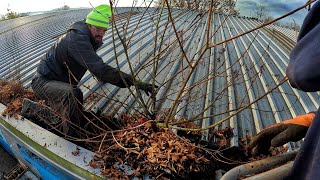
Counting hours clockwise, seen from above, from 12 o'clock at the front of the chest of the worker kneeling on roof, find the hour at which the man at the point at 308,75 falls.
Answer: The man is roughly at 2 o'clock from the worker kneeling on roof.

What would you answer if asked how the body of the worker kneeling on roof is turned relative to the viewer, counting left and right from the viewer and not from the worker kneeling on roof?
facing to the right of the viewer

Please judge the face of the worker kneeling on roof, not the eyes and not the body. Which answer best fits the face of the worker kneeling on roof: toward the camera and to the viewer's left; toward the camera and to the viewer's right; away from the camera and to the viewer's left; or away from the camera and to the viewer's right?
toward the camera and to the viewer's right
